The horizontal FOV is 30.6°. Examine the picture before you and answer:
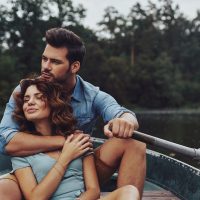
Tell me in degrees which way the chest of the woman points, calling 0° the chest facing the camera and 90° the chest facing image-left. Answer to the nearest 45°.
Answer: approximately 0°
